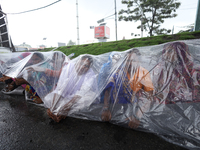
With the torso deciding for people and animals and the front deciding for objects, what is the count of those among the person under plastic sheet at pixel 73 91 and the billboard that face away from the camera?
0

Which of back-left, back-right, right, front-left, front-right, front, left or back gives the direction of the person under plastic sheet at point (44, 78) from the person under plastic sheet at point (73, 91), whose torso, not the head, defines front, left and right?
right

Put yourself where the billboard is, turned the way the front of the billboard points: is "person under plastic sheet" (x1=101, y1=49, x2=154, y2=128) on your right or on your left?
on your left

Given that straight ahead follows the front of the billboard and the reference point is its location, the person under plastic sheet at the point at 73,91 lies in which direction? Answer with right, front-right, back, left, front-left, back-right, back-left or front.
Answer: front-left

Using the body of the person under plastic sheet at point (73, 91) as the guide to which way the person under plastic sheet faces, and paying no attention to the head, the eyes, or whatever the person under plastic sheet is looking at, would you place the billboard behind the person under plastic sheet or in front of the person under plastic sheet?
behind

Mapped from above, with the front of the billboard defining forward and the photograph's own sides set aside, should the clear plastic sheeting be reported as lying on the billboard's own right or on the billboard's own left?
on the billboard's own left

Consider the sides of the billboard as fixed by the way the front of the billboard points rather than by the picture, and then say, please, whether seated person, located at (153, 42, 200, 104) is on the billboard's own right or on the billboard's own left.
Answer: on the billboard's own left

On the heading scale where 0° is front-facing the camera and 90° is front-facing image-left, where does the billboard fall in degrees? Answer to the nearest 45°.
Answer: approximately 45°

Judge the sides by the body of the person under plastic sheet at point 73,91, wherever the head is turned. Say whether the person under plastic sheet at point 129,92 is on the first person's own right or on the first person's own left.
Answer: on the first person's own left
